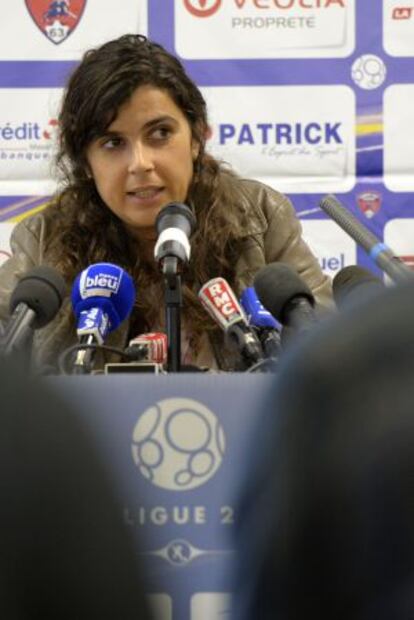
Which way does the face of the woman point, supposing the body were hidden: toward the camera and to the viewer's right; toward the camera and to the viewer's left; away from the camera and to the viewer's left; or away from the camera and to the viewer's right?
toward the camera and to the viewer's right

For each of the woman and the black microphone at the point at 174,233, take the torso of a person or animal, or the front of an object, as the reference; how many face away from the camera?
1

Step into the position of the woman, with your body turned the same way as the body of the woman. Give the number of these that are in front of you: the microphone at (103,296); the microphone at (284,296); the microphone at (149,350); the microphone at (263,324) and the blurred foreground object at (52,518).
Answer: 5

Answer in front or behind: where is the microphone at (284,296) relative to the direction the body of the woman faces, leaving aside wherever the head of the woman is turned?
in front

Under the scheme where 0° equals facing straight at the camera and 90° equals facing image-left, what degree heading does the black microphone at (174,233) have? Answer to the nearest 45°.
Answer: approximately 180°

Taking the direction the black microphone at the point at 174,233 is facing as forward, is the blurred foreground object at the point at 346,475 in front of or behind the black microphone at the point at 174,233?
behind

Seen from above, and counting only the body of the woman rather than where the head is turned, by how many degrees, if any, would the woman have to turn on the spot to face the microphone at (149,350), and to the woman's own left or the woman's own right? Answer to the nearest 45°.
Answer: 0° — they already face it

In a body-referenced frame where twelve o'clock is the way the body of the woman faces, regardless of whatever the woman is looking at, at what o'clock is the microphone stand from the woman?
The microphone stand is roughly at 12 o'clock from the woman.

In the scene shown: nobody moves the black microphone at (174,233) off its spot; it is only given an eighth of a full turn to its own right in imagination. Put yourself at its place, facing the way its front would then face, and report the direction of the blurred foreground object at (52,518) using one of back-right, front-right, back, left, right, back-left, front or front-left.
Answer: back-right

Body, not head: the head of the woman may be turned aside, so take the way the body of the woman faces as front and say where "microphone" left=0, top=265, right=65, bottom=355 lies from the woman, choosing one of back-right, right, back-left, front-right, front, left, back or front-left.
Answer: front

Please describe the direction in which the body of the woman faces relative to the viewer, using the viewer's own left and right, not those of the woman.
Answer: facing the viewer

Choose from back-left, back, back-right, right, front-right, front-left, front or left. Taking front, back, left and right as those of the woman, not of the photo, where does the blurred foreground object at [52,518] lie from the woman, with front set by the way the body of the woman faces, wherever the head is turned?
front

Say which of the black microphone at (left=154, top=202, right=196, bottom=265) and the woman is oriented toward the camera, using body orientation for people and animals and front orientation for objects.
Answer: the woman

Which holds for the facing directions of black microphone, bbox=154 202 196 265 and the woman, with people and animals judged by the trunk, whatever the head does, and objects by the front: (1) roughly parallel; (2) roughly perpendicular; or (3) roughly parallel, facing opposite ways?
roughly parallel, facing opposite ways

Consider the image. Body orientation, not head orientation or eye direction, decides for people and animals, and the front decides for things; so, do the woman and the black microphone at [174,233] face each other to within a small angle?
yes
